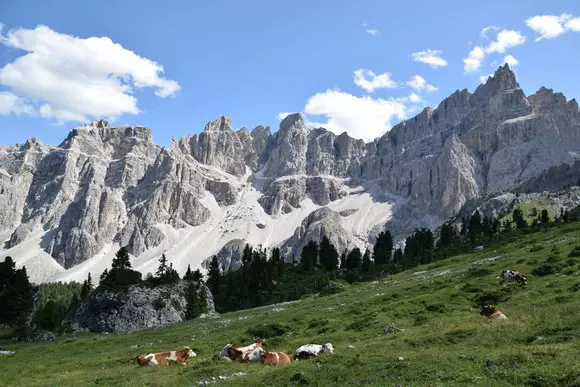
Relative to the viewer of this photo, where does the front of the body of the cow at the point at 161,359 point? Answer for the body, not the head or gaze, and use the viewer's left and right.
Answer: facing to the right of the viewer

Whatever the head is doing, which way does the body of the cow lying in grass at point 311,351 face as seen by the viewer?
to the viewer's right
